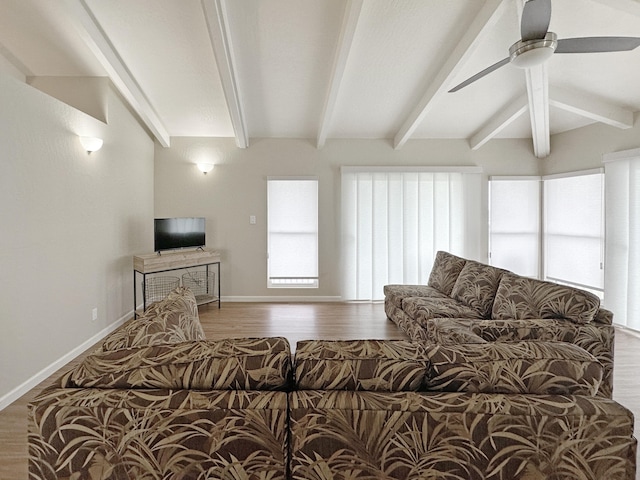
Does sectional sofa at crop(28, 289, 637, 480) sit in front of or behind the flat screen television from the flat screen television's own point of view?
in front

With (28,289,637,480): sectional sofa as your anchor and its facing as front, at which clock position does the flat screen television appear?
The flat screen television is roughly at 11 o'clock from the sectional sofa.

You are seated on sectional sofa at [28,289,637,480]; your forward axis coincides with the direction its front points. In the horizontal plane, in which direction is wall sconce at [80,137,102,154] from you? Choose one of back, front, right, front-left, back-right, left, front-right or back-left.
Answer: front-left

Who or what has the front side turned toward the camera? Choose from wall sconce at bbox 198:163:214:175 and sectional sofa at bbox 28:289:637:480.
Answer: the wall sconce

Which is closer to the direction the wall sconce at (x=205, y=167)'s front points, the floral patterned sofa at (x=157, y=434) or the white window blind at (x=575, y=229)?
the floral patterned sofa

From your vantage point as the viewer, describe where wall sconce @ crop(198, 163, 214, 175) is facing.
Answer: facing the viewer

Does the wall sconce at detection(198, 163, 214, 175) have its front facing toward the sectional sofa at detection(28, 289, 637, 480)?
yes

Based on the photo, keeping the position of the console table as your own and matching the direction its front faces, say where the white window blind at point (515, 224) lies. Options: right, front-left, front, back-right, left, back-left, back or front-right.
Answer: front-left

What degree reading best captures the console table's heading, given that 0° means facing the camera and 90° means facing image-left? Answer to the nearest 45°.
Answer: approximately 315°

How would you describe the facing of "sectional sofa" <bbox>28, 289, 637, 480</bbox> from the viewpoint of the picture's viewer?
facing away from the viewer
